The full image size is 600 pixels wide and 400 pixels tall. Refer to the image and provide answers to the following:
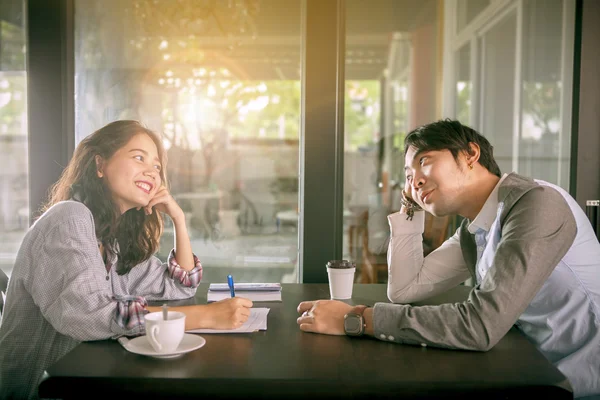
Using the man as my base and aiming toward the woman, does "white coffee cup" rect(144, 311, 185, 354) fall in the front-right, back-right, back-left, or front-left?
front-left

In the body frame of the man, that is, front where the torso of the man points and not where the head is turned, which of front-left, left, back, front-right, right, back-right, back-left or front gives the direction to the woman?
front

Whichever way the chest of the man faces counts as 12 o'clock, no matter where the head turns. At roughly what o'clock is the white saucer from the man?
The white saucer is roughly at 11 o'clock from the man.

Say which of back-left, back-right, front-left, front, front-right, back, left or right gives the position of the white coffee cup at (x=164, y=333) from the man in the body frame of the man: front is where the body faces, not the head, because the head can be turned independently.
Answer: front-left

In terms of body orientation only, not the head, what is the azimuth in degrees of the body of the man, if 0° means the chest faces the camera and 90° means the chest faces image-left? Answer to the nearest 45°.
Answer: approximately 90°

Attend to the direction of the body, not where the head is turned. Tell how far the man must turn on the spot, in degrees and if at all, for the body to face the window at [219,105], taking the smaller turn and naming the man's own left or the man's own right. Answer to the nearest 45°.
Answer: approximately 45° to the man's own right

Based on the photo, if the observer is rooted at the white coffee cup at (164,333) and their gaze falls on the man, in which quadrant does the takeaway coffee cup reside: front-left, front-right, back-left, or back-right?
front-left
